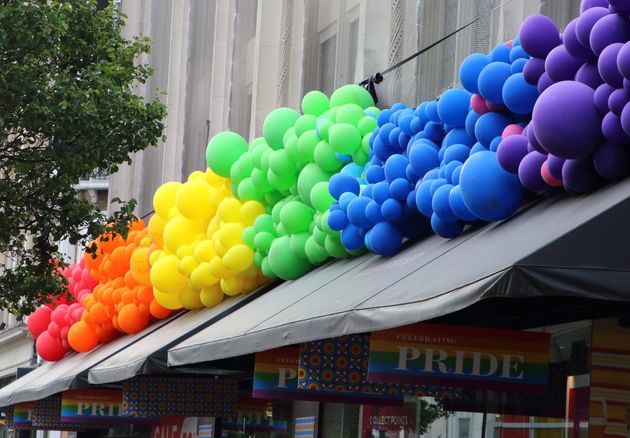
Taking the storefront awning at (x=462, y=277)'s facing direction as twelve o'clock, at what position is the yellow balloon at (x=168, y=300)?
The yellow balloon is roughly at 4 o'clock from the storefront awning.

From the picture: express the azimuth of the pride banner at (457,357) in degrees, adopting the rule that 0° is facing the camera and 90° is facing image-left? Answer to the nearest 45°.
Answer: approximately 0°

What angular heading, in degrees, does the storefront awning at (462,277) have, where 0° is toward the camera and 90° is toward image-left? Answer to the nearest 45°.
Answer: approximately 45°

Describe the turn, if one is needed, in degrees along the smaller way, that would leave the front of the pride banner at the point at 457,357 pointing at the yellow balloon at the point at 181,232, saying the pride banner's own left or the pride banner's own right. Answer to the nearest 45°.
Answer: approximately 135° to the pride banner's own right
